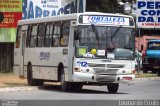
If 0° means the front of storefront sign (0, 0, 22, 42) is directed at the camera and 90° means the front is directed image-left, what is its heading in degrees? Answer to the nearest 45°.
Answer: approximately 0°

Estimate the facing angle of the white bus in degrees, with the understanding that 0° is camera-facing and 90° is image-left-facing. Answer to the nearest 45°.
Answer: approximately 315°

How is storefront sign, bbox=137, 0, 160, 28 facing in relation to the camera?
toward the camera

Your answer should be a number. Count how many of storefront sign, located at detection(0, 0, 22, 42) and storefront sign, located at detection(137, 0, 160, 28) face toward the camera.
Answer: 2

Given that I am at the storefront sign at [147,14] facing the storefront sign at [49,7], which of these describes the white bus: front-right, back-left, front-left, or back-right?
front-left

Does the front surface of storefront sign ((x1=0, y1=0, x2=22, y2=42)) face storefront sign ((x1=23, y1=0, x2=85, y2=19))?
no

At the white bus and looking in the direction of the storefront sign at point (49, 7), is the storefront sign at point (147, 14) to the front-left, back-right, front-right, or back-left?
front-right

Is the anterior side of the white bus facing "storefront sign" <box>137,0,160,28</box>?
no

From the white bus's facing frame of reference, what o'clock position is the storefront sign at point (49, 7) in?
The storefront sign is roughly at 7 o'clock from the white bus.
